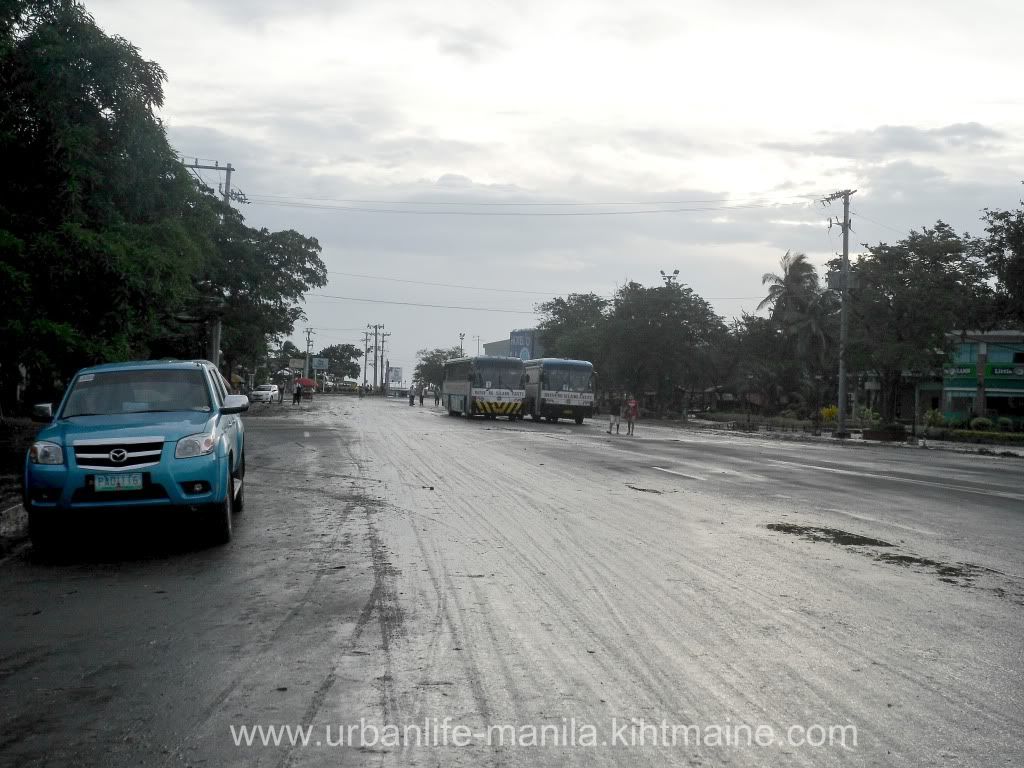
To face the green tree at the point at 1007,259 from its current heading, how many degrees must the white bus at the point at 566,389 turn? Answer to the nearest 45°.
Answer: approximately 45° to its left

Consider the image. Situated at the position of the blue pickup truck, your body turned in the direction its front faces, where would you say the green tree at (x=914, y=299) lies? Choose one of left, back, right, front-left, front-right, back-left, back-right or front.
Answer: back-left

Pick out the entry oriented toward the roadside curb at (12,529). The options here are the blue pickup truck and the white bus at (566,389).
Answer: the white bus

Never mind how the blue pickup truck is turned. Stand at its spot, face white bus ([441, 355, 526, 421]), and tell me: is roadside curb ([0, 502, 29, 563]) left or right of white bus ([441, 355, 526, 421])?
left

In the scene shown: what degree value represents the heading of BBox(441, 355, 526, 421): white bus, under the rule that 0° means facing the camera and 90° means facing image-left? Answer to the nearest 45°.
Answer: approximately 315°

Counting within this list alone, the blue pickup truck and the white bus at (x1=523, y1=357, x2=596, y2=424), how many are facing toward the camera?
2

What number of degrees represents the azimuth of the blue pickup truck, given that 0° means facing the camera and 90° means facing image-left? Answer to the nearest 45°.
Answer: approximately 0°

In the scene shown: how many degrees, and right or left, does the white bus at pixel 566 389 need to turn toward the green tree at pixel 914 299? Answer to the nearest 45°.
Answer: approximately 90° to its left

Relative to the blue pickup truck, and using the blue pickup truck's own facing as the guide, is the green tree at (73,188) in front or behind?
behind
